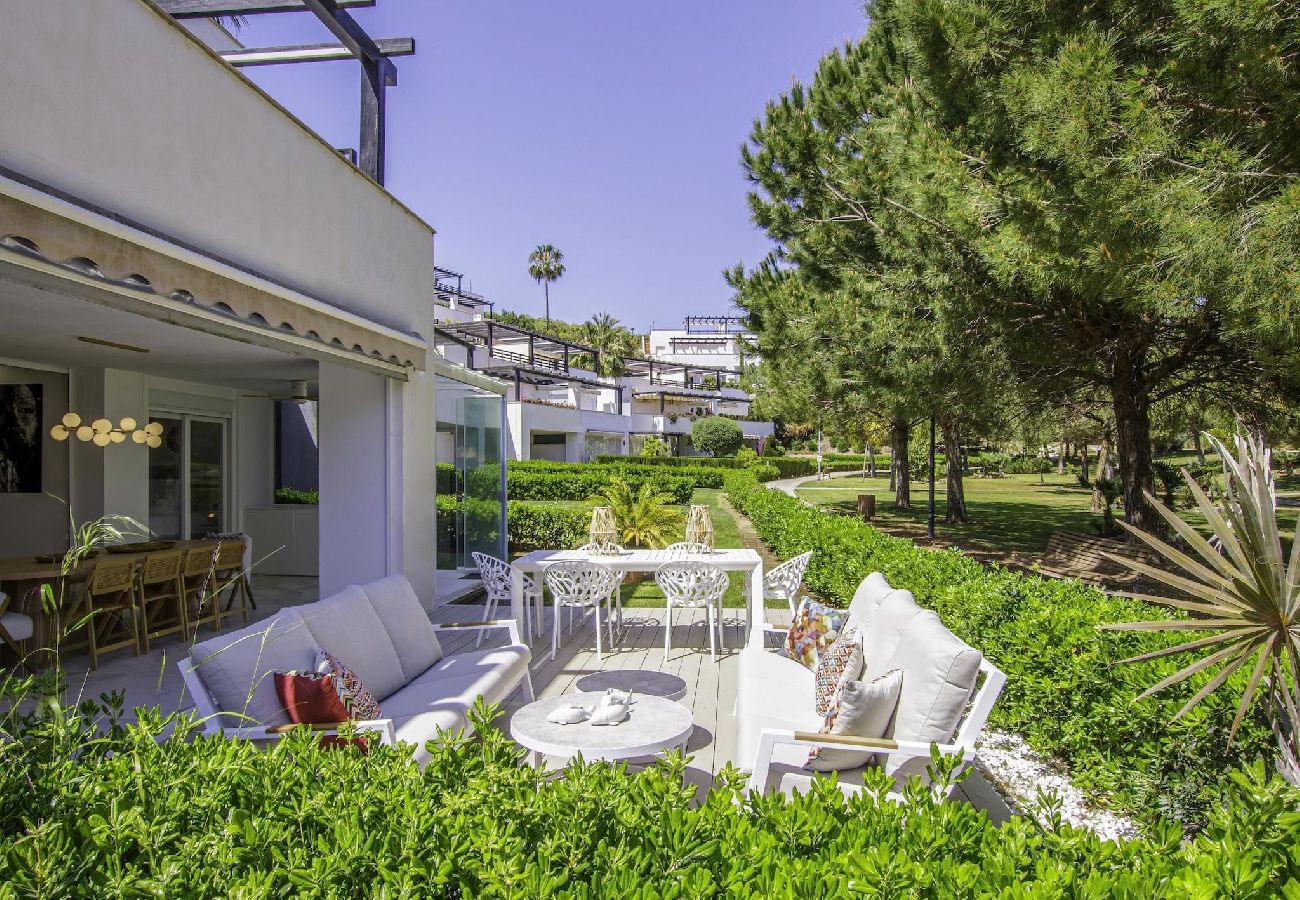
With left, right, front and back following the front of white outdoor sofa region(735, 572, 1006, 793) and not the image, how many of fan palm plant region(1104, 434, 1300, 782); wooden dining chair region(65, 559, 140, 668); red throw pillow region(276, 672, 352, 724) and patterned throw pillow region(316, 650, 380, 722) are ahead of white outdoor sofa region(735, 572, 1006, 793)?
3

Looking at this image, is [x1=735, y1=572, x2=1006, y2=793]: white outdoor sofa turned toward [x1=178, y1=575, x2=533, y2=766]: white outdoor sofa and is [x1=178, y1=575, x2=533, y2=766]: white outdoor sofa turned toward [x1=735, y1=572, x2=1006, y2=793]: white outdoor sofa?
yes

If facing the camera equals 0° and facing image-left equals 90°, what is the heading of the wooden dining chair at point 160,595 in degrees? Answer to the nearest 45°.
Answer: approximately 135°

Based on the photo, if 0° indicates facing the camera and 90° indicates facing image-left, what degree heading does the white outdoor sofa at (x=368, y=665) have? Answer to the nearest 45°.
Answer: approximately 315°

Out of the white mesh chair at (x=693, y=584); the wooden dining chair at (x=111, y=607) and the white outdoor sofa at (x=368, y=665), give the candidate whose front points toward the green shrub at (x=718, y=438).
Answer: the white mesh chair

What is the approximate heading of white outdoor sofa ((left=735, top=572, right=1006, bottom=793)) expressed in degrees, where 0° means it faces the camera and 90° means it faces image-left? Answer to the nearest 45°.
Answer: approximately 90°

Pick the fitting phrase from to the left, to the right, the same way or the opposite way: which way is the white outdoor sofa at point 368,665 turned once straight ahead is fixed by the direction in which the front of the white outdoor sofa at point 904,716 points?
the opposite way

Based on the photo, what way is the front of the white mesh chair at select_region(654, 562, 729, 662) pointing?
away from the camera

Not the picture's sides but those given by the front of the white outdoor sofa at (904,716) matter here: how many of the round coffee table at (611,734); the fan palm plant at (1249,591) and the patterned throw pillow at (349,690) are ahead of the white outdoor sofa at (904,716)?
2

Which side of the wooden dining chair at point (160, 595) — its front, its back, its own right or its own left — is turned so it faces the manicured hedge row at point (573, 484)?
right
